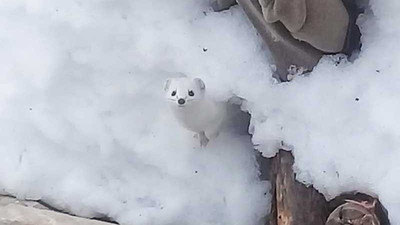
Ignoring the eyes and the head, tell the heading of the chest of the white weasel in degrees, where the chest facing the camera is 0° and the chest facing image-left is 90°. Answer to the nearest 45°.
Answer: approximately 45°
